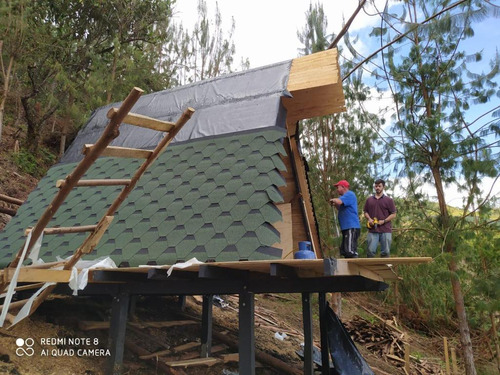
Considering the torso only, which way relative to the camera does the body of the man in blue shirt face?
to the viewer's left

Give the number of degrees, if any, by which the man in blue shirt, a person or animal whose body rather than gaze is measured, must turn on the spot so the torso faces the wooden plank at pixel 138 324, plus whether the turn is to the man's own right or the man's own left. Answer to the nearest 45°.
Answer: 0° — they already face it

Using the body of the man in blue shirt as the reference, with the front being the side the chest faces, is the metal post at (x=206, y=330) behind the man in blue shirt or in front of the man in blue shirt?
in front

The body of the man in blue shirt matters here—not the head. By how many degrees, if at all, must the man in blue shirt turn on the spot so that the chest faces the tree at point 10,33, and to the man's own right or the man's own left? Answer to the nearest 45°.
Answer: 0° — they already face it

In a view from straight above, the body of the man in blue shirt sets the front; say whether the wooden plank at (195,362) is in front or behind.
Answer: in front
